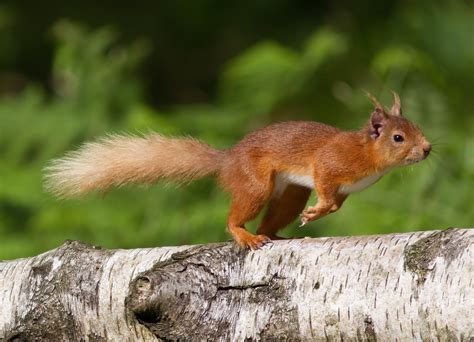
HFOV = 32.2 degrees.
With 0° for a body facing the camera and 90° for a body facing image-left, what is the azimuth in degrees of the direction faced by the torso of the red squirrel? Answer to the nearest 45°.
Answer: approximately 270°
